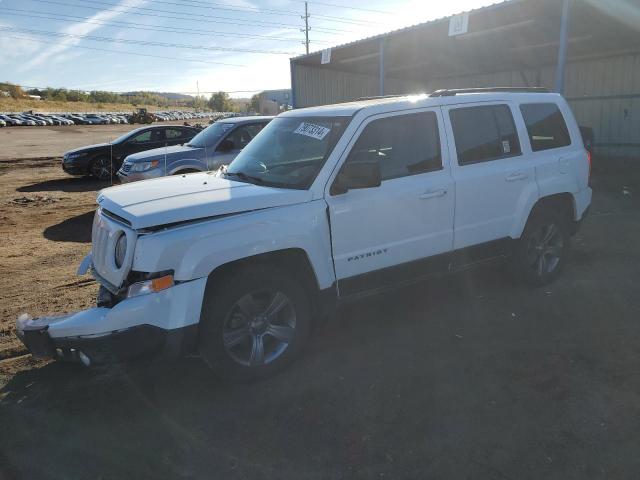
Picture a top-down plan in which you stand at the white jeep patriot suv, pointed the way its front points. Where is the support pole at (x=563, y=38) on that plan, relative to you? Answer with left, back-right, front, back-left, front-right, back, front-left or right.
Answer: back

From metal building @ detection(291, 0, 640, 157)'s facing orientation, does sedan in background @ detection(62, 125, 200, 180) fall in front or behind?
in front

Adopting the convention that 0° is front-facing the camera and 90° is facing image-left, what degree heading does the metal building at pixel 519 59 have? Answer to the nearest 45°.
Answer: approximately 45°

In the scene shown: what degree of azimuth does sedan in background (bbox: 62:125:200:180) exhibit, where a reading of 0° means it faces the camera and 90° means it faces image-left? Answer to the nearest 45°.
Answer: approximately 45°

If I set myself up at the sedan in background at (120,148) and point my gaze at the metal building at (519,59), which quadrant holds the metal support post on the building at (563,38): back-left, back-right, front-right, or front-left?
front-right

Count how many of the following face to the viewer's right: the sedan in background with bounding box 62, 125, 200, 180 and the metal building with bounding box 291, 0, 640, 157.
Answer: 0

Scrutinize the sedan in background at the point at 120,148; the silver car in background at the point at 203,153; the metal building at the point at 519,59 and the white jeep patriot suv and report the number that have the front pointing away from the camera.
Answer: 0

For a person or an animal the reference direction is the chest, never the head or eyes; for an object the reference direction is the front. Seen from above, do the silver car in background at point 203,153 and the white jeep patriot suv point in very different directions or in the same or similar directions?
same or similar directions

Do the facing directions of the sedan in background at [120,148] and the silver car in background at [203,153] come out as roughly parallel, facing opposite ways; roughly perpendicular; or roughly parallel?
roughly parallel

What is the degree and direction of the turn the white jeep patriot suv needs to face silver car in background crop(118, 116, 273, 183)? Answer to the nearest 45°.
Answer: approximately 135° to its right

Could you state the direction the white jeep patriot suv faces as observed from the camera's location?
facing the viewer and to the left of the viewer

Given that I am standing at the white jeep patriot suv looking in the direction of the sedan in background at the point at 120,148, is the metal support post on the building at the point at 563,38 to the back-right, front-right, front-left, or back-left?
front-right

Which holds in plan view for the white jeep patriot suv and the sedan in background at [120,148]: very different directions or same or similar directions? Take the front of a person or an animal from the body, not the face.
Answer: same or similar directions

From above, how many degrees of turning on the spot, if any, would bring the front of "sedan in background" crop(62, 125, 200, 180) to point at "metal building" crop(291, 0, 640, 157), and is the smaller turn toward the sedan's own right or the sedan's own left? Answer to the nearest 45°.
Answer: approximately 135° to the sedan's own left

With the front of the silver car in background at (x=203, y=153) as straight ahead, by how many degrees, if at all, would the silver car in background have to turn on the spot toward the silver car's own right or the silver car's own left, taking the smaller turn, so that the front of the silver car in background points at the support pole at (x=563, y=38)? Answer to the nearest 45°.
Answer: approximately 135° to the silver car's own left

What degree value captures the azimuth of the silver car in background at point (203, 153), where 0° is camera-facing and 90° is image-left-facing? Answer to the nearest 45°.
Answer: approximately 45°
